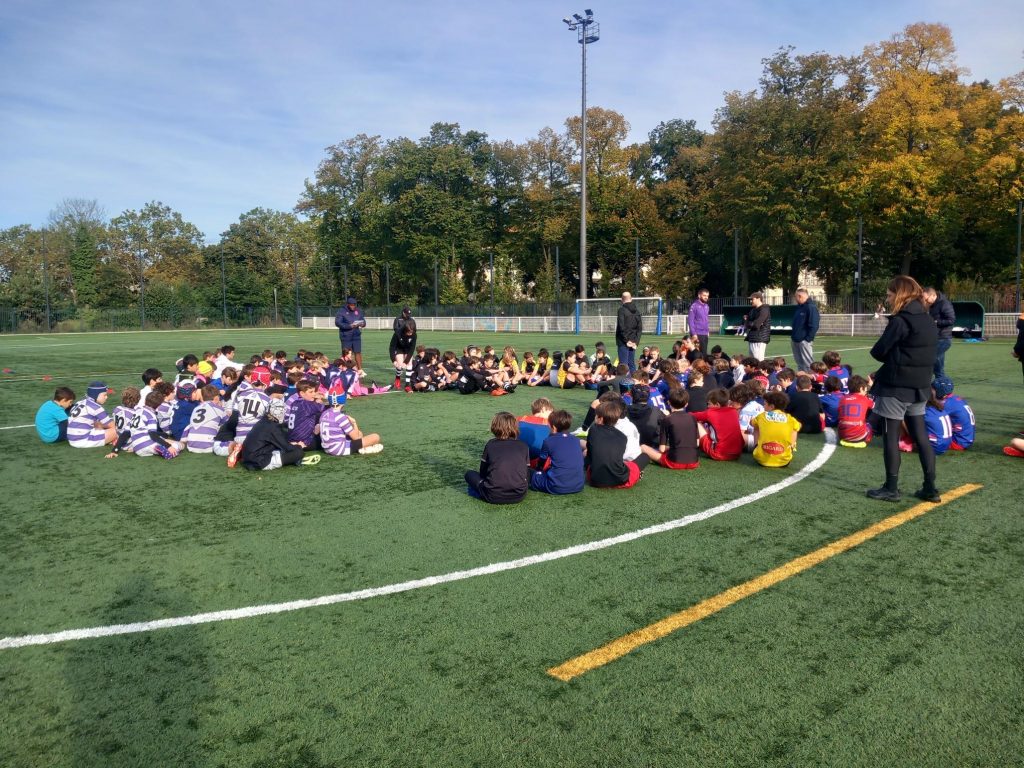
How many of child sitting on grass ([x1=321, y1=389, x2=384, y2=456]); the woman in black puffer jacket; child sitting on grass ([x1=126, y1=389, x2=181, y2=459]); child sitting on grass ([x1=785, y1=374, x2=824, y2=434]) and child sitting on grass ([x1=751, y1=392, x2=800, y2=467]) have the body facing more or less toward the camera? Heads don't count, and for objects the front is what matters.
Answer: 0

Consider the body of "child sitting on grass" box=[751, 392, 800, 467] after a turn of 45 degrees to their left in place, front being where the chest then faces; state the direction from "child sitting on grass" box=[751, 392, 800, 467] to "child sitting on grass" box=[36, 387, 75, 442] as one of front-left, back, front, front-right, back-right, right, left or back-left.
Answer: front-left

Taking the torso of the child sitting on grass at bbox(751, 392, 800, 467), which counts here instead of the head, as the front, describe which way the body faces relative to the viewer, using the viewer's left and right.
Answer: facing away from the viewer

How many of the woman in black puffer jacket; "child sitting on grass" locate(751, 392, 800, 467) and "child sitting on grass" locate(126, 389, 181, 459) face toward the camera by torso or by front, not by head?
0

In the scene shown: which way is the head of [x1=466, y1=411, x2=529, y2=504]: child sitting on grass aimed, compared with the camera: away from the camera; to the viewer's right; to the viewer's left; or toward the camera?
away from the camera

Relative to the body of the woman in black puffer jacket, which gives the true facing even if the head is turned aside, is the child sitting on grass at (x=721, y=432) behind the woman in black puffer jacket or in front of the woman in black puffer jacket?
in front

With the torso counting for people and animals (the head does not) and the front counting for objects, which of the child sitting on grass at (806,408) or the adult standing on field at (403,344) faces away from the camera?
the child sitting on grass

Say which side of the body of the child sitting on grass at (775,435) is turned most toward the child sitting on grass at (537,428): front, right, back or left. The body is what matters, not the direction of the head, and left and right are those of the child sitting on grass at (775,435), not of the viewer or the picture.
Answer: left

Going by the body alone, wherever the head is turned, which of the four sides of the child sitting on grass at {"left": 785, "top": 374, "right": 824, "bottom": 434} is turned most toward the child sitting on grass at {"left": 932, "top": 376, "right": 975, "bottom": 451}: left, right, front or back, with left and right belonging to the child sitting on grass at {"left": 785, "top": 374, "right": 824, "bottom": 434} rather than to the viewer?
right

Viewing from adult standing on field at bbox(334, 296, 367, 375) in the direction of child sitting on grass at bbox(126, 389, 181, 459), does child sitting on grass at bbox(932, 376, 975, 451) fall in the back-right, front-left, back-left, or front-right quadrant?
front-left

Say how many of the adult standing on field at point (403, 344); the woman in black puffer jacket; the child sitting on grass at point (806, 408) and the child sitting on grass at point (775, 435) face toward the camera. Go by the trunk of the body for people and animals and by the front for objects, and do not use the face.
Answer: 1

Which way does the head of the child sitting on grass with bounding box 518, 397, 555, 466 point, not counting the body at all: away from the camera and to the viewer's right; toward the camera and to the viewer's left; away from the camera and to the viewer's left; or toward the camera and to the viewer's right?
away from the camera and to the viewer's right

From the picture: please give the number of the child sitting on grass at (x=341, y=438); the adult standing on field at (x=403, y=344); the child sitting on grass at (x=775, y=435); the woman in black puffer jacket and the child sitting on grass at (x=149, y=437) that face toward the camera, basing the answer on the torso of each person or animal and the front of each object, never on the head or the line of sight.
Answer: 1

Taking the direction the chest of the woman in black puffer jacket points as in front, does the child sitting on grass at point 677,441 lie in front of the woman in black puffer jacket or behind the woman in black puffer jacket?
in front

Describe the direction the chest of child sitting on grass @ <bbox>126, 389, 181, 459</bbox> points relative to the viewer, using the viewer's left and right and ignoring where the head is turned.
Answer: facing away from the viewer and to the right of the viewer

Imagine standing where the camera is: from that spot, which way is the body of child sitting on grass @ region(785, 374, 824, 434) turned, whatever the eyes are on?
away from the camera
